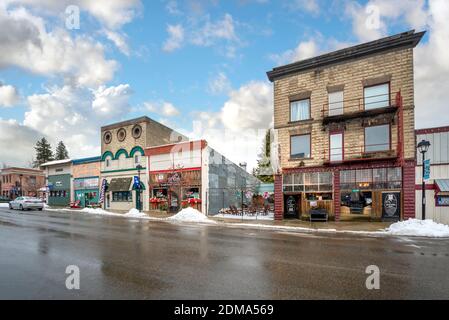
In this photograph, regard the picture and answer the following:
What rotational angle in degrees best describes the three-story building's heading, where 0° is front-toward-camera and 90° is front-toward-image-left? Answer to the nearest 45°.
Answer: approximately 0°

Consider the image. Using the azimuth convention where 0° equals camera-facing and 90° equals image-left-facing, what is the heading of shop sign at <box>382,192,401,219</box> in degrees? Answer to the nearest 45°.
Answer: approximately 0°

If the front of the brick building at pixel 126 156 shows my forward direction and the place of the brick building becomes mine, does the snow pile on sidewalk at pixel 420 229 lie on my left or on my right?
on my left
